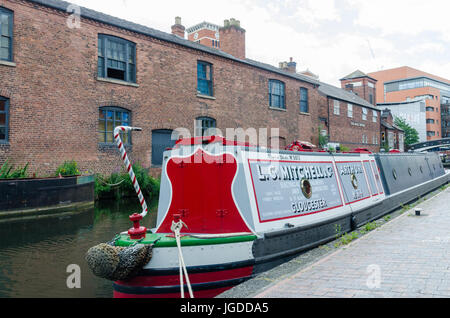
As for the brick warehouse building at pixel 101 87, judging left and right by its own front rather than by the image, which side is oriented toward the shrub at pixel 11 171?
right

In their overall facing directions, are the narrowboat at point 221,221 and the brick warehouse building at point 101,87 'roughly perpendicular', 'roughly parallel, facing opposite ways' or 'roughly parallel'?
roughly perpendicular

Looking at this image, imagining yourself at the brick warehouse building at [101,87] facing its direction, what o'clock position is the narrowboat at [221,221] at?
The narrowboat is roughly at 1 o'clock from the brick warehouse building.

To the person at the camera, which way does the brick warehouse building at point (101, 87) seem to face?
facing the viewer and to the right of the viewer

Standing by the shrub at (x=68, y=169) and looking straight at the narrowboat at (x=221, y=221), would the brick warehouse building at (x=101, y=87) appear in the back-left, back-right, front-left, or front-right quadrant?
back-left

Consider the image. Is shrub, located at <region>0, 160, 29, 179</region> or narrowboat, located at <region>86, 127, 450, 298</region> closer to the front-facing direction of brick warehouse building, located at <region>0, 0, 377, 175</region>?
the narrowboat
